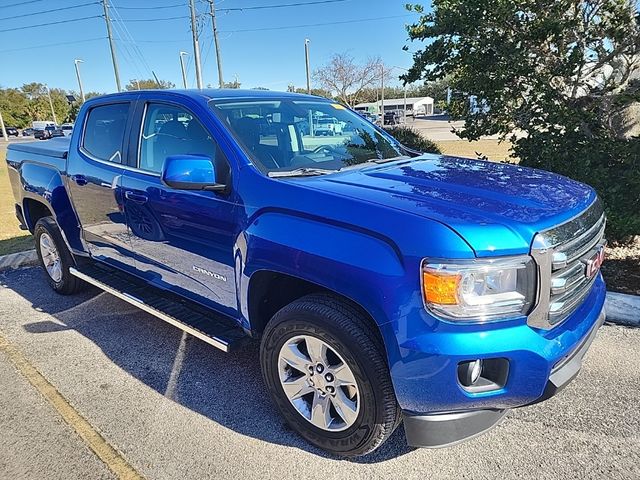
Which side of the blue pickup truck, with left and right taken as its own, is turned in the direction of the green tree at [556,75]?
left

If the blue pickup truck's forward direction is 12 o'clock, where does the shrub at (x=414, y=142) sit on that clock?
The shrub is roughly at 8 o'clock from the blue pickup truck.

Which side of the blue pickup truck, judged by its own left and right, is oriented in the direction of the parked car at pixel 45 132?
back

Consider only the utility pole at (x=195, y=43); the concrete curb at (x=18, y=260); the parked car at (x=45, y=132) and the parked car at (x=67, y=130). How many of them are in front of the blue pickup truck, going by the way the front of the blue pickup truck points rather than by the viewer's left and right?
0

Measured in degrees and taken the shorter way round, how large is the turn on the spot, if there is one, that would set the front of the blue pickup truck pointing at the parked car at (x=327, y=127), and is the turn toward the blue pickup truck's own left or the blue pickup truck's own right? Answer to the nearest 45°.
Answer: approximately 135° to the blue pickup truck's own left

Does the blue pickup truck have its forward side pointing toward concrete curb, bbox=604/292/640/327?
no

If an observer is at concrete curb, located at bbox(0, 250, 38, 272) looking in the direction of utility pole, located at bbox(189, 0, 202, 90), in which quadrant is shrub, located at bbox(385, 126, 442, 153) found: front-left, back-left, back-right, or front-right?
front-right

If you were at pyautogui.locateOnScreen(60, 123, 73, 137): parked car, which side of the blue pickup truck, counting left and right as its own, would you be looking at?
back

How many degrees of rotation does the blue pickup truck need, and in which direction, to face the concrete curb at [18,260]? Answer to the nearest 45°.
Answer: approximately 180°

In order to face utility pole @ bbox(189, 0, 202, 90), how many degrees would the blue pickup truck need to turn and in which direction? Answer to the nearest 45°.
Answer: approximately 135° to its left

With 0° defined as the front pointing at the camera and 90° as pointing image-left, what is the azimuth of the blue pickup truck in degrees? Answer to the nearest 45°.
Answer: approximately 315°
